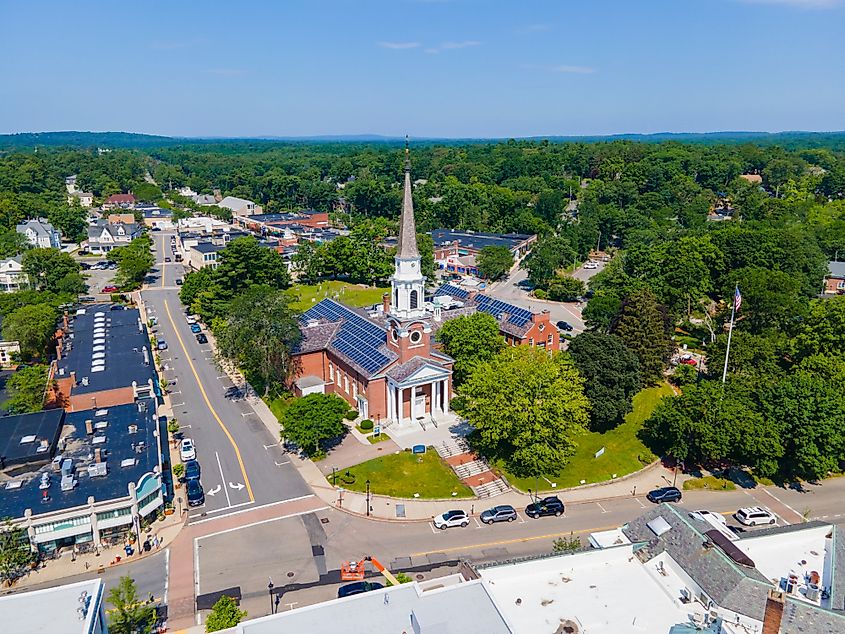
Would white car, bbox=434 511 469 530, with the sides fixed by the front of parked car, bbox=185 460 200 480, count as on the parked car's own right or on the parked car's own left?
on the parked car's own left

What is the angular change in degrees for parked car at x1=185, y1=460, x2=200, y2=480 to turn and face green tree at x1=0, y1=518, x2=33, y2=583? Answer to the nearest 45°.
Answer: approximately 45° to its right

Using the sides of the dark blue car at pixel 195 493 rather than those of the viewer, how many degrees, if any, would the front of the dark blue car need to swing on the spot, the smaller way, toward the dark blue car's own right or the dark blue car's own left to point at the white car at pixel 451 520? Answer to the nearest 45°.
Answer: approximately 45° to the dark blue car's own left

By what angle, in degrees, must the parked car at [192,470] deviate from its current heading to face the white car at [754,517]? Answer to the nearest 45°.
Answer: approximately 45° to its left

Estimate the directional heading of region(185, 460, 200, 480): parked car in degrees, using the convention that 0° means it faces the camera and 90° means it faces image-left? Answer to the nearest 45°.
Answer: approximately 0°

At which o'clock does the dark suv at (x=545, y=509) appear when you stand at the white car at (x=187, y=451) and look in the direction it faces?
The dark suv is roughly at 10 o'clock from the white car.

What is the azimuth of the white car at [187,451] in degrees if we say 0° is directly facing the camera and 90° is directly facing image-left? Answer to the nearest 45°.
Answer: approximately 0°

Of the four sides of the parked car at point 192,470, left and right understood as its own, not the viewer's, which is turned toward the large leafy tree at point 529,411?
left

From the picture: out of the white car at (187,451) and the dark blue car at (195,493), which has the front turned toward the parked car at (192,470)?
the white car

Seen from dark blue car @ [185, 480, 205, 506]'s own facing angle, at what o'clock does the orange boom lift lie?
The orange boom lift is roughly at 11 o'clock from the dark blue car.
